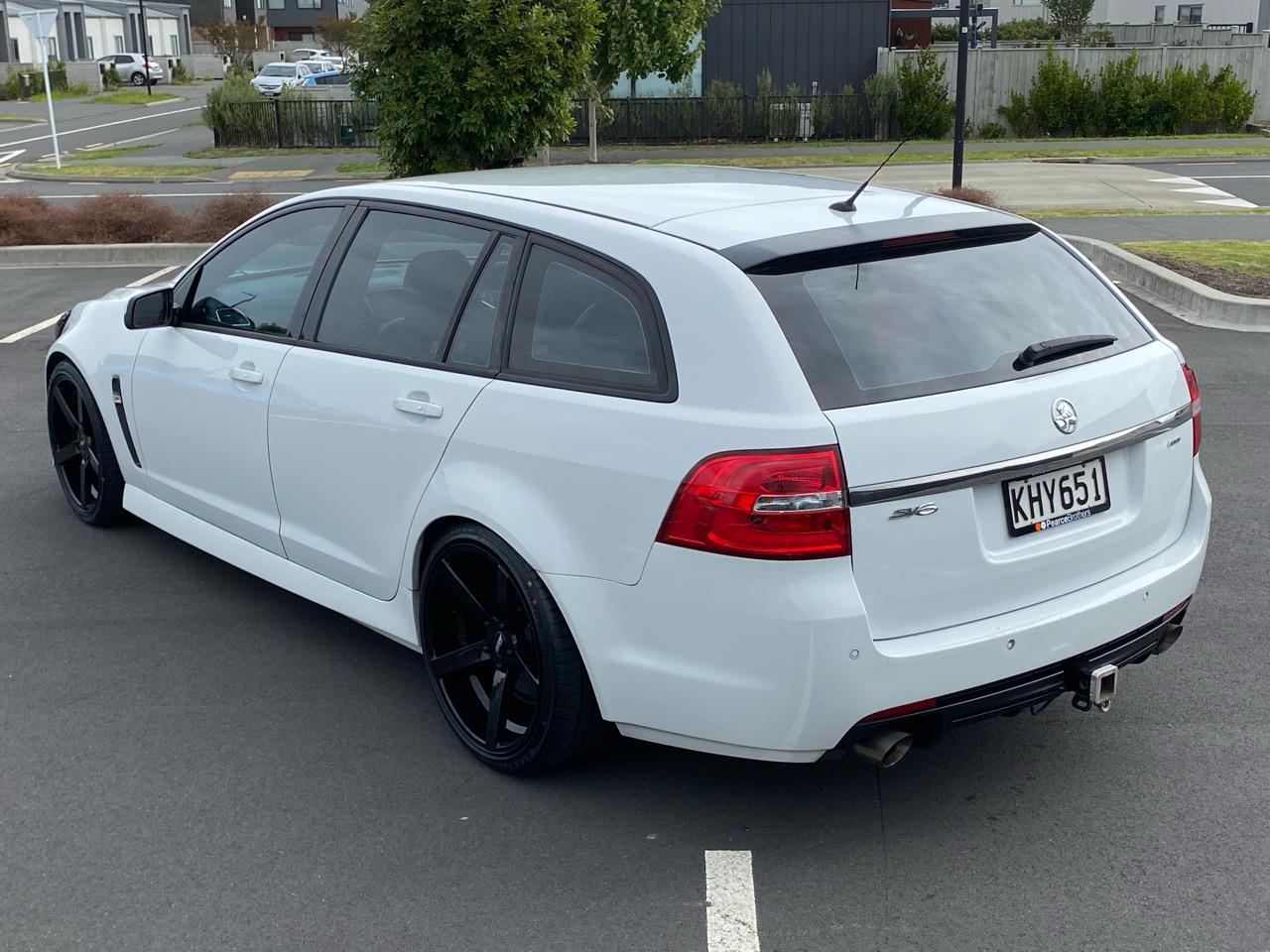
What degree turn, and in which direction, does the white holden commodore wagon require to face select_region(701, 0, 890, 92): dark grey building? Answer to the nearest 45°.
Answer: approximately 45° to its right

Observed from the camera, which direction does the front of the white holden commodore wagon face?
facing away from the viewer and to the left of the viewer

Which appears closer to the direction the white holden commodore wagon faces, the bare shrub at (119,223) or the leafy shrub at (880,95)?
the bare shrub

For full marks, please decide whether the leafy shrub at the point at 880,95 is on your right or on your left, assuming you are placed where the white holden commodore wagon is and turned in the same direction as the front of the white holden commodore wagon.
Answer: on your right

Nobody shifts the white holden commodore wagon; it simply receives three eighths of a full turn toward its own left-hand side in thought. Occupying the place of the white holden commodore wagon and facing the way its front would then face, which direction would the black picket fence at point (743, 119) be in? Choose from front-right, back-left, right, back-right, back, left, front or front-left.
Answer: back

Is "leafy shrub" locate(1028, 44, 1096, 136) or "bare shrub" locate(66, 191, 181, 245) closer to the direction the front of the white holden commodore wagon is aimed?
the bare shrub

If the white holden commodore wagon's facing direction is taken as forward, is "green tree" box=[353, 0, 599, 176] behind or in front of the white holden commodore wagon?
in front

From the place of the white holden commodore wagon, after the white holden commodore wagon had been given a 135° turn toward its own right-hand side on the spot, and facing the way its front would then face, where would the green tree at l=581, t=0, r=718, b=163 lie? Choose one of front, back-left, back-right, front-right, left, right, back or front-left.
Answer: left

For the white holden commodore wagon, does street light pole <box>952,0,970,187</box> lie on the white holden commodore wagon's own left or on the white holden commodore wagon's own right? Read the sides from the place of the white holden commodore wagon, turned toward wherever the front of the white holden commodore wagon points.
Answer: on the white holden commodore wagon's own right

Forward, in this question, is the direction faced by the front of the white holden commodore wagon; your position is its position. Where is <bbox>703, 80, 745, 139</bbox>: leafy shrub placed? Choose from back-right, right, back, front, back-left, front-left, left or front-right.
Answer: front-right
